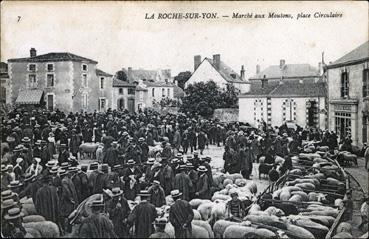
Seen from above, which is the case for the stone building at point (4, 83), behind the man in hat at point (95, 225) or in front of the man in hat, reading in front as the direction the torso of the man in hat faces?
in front

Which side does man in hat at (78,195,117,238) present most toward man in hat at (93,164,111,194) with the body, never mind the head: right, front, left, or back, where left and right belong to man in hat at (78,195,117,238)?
front

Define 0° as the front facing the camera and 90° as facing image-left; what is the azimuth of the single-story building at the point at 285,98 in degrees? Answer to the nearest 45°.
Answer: approximately 0°

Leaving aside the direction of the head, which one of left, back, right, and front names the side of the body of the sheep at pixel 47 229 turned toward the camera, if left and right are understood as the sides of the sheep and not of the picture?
left

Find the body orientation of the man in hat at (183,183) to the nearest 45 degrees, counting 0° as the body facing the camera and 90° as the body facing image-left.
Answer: approximately 180°

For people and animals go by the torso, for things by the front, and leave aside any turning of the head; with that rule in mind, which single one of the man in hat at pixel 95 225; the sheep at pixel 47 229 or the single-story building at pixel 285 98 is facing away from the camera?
the man in hat

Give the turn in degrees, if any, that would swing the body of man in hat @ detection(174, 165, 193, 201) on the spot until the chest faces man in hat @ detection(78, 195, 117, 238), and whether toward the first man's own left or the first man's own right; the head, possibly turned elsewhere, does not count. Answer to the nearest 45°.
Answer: approximately 135° to the first man's own left

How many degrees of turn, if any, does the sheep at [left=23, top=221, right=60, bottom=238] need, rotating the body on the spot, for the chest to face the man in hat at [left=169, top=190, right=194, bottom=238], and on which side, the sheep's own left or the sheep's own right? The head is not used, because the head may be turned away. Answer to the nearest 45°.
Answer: approximately 135° to the sheep's own left

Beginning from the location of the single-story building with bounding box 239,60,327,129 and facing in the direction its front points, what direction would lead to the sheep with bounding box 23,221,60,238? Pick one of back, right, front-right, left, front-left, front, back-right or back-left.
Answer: front-right

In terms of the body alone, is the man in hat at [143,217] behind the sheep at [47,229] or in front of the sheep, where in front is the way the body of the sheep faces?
behind

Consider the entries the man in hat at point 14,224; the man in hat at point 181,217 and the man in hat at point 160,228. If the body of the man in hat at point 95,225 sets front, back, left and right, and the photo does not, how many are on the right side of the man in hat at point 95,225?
2

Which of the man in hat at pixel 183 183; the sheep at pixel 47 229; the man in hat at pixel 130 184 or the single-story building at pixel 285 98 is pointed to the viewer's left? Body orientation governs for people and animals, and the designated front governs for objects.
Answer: the sheep
